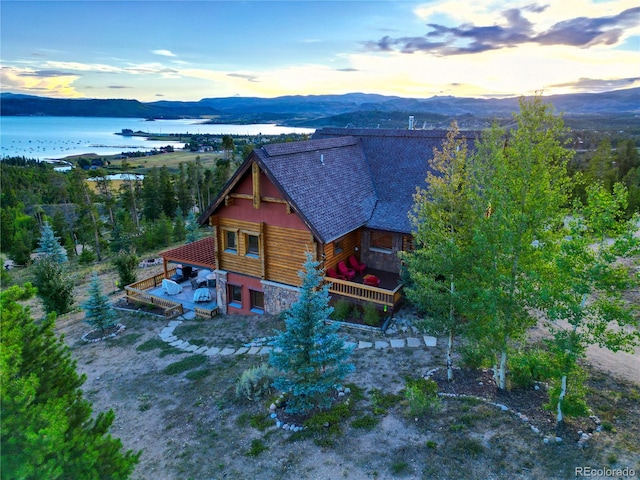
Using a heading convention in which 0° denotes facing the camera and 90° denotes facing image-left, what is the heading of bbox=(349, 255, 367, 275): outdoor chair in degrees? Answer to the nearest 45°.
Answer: approximately 315°

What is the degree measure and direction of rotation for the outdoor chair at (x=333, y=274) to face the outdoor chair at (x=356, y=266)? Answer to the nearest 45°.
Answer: approximately 90° to its left

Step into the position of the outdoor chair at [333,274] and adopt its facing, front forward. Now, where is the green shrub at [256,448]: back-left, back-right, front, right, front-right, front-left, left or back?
front-right

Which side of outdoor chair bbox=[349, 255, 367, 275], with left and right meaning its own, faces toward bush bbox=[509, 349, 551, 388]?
front

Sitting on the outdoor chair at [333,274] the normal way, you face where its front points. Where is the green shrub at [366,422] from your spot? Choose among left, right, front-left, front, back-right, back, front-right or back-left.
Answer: front-right

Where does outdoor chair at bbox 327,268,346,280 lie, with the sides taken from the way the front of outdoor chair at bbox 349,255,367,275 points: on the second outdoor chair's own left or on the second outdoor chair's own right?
on the second outdoor chair's own right

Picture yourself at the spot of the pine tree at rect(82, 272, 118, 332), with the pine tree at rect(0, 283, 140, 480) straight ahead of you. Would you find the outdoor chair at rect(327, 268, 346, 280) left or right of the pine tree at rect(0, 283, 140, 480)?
left

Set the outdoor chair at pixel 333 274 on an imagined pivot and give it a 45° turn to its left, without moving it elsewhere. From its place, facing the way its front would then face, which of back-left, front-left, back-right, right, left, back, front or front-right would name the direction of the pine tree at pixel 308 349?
right

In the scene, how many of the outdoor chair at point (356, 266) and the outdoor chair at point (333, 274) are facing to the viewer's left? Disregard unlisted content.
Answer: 0

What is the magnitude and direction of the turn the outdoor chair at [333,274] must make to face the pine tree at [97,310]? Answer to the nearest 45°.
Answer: approximately 135° to its right

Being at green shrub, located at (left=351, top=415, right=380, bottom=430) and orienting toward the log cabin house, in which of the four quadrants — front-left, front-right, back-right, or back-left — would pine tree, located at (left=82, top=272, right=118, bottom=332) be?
front-left

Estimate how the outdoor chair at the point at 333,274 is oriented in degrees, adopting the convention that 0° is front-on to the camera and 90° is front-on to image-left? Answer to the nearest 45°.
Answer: approximately 315°

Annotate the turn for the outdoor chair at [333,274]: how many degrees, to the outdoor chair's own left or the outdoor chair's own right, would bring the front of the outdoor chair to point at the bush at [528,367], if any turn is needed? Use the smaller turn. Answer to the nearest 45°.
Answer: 0° — it already faces it

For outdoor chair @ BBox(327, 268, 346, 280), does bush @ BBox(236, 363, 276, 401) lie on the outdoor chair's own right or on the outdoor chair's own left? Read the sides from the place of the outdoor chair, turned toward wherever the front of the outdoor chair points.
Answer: on the outdoor chair's own right

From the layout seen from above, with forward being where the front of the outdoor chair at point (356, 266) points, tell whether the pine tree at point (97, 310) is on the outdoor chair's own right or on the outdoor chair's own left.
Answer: on the outdoor chair's own right
